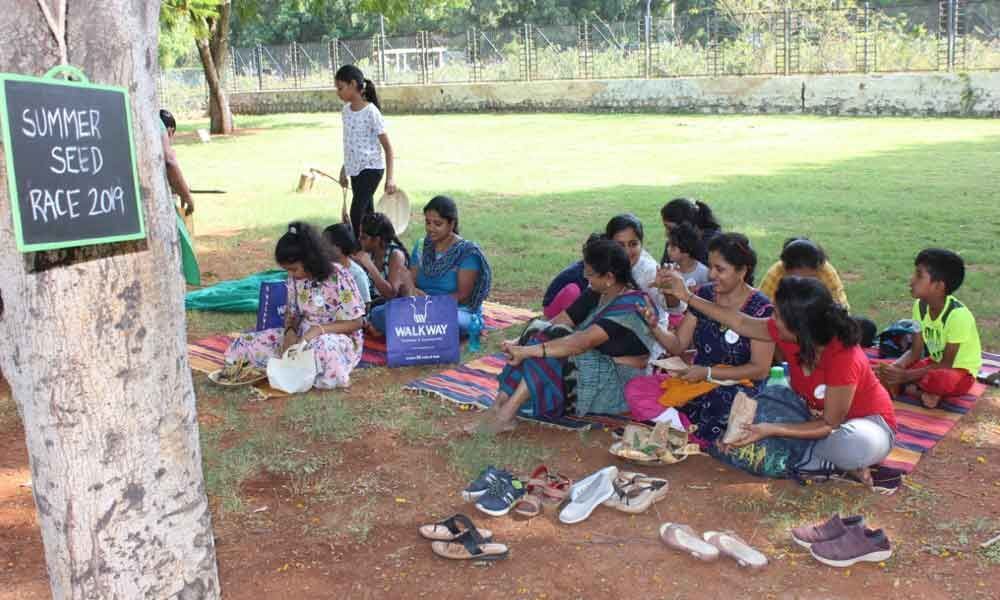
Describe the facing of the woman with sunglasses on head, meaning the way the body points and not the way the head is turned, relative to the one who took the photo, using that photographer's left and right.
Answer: facing the viewer and to the left of the viewer

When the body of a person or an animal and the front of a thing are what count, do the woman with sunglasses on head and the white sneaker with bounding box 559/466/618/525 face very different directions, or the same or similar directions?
same or similar directions

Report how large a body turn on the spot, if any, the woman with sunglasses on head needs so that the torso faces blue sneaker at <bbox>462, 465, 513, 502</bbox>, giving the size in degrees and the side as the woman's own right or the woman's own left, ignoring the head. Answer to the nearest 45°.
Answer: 0° — they already face it

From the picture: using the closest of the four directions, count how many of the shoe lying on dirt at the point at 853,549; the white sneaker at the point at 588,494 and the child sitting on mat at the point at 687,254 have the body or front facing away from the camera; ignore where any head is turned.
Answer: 0

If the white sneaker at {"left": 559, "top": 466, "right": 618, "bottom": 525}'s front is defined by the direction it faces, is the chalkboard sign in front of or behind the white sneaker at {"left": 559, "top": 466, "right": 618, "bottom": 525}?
in front

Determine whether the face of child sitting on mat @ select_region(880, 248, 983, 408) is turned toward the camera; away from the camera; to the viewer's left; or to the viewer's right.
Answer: to the viewer's left
